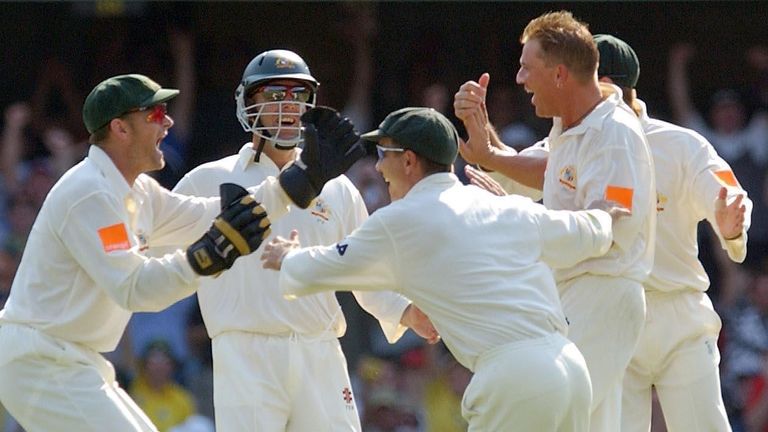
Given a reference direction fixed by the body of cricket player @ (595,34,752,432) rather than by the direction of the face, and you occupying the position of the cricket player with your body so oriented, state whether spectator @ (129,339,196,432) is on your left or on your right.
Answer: on your right

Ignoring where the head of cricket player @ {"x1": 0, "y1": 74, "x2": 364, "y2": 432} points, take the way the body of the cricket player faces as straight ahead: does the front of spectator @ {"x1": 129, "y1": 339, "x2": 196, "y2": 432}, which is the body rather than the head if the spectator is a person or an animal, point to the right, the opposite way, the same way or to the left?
to the right

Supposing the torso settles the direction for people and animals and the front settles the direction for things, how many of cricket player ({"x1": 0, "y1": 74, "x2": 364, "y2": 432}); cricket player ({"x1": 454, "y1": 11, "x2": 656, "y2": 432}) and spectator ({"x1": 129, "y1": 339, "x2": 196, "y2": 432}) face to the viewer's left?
1

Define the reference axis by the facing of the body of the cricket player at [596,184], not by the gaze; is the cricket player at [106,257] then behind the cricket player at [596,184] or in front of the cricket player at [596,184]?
in front

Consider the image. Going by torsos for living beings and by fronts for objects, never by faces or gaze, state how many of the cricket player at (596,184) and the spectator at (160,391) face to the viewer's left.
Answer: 1

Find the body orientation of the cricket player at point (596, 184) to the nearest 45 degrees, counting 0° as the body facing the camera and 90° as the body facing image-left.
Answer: approximately 90°

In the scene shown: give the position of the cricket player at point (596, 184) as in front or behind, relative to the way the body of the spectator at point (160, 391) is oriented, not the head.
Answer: in front

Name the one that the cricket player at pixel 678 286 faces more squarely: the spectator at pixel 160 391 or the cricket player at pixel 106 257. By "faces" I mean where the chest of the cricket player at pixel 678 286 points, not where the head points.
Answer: the cricket player

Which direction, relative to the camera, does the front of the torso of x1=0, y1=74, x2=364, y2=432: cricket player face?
to the viewer's right

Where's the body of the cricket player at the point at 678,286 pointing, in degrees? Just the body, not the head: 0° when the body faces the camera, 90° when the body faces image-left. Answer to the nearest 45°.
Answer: approximately 45°

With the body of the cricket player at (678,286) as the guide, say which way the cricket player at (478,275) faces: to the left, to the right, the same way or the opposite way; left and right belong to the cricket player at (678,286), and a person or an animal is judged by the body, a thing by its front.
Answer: to the right
